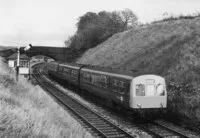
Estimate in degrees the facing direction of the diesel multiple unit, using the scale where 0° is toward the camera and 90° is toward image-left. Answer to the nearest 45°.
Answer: approximately 315°
